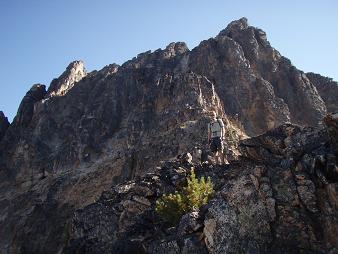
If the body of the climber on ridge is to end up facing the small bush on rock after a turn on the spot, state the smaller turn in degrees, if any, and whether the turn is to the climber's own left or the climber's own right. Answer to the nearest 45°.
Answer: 0° — they already face it

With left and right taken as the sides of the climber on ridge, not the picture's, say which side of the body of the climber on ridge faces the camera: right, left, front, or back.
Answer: front
